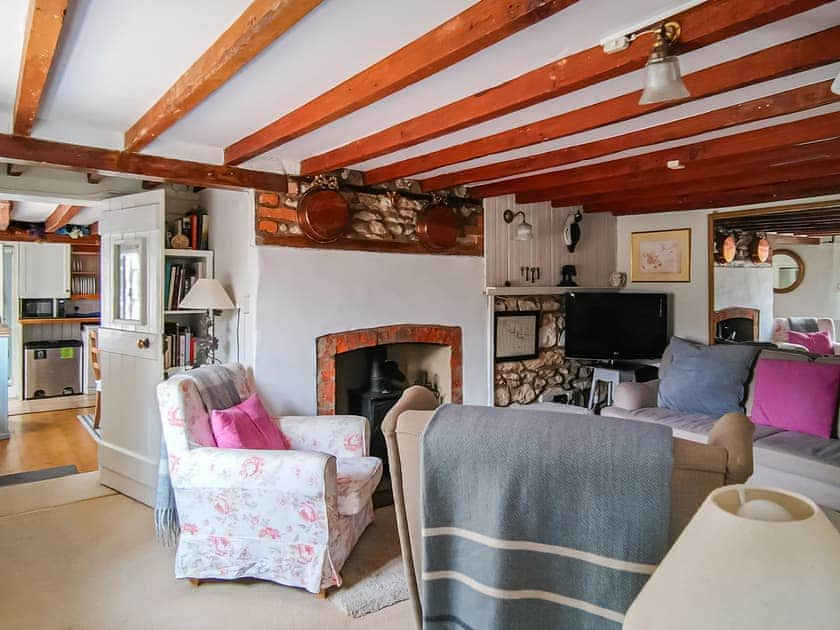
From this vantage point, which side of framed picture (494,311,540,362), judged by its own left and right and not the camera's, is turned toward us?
front

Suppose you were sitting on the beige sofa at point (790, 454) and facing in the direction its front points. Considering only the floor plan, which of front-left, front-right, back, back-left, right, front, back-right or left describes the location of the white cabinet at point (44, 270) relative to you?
front-right

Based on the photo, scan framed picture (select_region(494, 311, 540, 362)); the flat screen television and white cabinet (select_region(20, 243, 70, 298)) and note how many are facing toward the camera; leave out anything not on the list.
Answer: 3

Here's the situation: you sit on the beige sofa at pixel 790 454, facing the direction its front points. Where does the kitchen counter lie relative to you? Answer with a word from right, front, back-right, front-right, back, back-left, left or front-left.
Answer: front-right

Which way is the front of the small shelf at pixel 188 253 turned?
toward the camera

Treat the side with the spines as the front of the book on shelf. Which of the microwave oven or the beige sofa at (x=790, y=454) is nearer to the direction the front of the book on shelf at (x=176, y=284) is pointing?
the beige sofa

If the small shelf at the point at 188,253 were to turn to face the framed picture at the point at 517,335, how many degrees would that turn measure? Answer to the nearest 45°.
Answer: approximately 90° to its left

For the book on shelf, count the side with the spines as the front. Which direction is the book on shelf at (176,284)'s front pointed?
toward the camera

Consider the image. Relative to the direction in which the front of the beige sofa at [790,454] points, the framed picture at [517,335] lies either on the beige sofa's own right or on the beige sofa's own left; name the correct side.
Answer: on the beige sofa's own right

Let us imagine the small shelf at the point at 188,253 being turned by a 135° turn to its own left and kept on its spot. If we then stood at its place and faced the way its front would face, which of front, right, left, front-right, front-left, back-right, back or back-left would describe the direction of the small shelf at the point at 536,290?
front-right

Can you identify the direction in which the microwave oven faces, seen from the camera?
facing the viewer

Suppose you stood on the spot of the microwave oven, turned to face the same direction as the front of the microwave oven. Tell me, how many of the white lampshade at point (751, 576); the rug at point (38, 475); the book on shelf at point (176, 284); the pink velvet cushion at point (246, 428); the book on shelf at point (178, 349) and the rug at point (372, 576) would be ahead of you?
6

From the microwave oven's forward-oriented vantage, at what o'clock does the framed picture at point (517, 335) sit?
The framed picture is roughly at 11 o'clock from the microwave oven.
